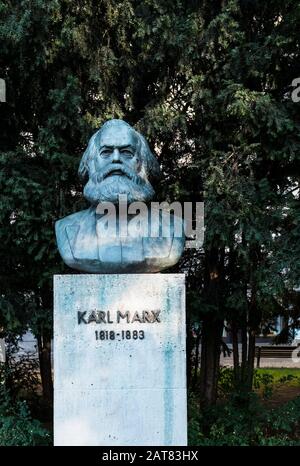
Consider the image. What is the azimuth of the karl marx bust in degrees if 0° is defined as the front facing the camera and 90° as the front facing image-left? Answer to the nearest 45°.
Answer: approximately 0°
